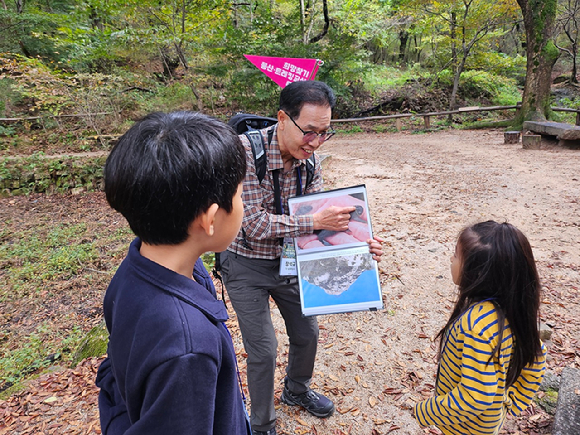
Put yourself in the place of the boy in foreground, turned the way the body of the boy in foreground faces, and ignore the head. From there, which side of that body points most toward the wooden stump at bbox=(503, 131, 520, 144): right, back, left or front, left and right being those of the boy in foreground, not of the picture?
front

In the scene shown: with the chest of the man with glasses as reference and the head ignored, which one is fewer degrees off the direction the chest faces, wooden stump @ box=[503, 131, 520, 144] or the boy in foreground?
the boy in foreground

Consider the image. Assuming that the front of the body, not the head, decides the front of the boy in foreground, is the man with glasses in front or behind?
in front

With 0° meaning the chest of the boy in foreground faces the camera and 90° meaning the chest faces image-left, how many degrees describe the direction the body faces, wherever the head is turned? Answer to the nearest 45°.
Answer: approximately 225°

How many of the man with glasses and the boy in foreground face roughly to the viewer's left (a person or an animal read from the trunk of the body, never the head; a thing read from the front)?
0

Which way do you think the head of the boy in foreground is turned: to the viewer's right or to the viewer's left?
to the viewer's right

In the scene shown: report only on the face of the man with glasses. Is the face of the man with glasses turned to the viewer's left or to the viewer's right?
to the viewer's right

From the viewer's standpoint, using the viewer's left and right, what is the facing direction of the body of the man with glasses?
facing the viewer and to the right of the viewer

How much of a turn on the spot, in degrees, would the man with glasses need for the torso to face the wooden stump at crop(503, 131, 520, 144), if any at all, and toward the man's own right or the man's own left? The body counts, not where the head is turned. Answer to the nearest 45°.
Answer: approximately 90° to the man's own left

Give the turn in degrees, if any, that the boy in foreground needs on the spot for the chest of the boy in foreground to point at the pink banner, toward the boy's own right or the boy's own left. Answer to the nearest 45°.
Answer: approximately 45° to the boy's own left
